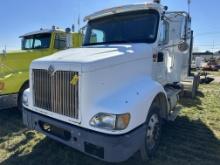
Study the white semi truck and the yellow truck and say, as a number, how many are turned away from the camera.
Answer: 0

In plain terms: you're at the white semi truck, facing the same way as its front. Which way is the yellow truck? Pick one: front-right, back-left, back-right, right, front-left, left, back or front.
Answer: right

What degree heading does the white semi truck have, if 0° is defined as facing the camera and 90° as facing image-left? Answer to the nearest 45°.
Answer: approximately 45°

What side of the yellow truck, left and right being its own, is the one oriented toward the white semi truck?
left

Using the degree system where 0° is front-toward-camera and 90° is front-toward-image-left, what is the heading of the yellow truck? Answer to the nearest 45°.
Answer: approximately 45°
